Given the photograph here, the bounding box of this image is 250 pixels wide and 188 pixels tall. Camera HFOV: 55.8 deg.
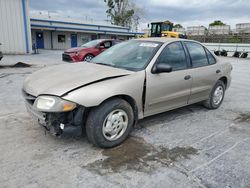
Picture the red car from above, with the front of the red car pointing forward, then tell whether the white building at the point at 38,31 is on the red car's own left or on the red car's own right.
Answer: on the red car's own right

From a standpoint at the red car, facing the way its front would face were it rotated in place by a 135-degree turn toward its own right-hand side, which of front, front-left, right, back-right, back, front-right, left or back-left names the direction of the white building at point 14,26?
front-left

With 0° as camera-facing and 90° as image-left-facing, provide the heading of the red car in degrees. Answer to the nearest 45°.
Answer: approximately 45°

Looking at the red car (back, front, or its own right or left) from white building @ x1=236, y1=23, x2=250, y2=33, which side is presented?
back

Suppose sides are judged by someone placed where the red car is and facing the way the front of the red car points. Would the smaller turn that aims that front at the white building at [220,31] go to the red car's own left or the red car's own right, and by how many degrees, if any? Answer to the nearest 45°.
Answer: approximately 180°

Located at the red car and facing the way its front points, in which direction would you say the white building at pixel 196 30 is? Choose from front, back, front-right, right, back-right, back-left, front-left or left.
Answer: back
